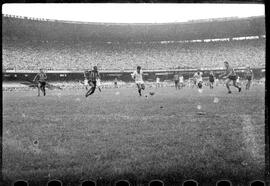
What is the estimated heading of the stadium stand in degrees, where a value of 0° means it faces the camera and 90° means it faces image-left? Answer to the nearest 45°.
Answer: approximately 0°
